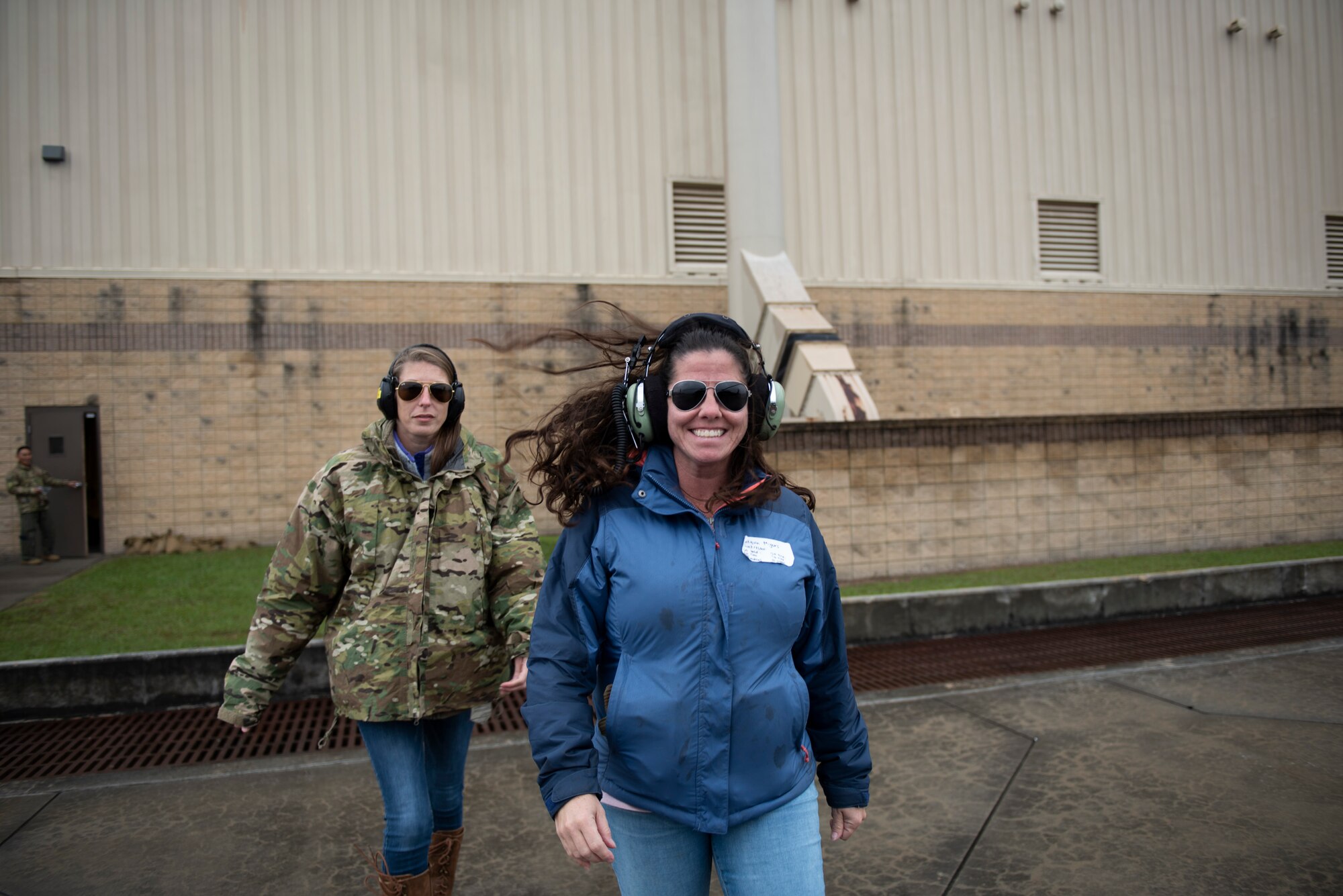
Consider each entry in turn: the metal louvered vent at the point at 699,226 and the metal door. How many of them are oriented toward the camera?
2

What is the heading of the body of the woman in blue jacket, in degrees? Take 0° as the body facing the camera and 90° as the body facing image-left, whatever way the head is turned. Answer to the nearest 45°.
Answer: approximately 0°

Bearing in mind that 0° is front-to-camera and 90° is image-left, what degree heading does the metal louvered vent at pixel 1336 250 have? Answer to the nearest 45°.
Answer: approximately 0°

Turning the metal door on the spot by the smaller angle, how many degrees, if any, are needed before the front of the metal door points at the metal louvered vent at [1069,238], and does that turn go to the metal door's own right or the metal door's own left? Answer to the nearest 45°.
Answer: approximately 90° to the metal door's own left

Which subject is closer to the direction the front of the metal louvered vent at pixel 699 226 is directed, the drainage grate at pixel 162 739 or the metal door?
the drainage grate

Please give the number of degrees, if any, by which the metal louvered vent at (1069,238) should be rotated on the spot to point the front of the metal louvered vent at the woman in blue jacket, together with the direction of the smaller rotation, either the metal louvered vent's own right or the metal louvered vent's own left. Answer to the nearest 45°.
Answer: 0° — it already faces them

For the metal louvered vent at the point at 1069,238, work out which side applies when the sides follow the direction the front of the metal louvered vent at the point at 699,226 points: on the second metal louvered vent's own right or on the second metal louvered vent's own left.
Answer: on the second metal louvered vent's own left

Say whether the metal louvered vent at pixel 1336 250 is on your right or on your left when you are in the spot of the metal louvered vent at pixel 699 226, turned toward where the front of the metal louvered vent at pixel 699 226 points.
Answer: on your left
